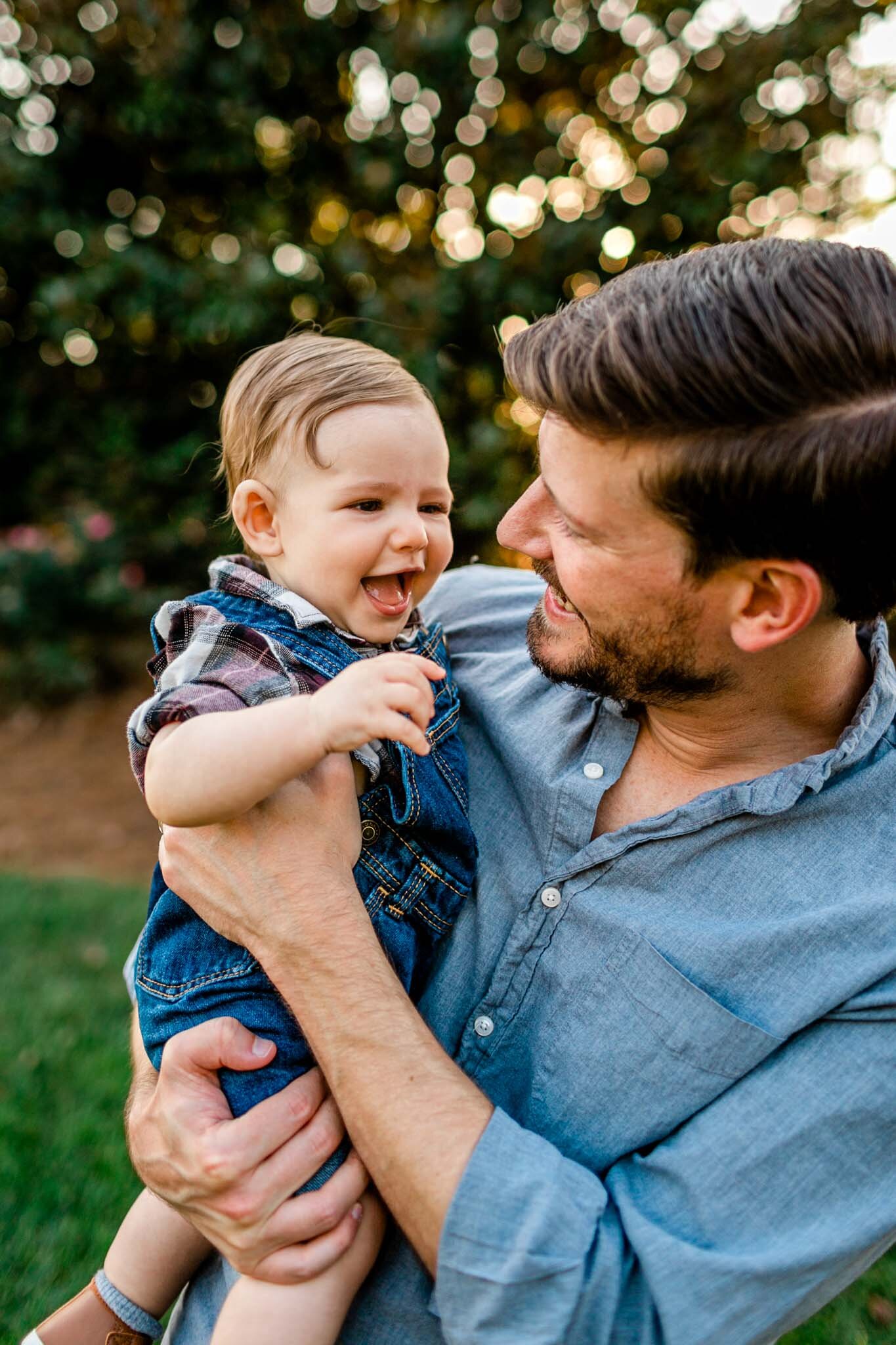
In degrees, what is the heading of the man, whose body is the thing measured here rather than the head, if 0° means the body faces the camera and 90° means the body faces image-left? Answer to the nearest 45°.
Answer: approximately 45°

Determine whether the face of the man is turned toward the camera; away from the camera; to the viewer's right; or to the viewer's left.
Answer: to the viewer's left
